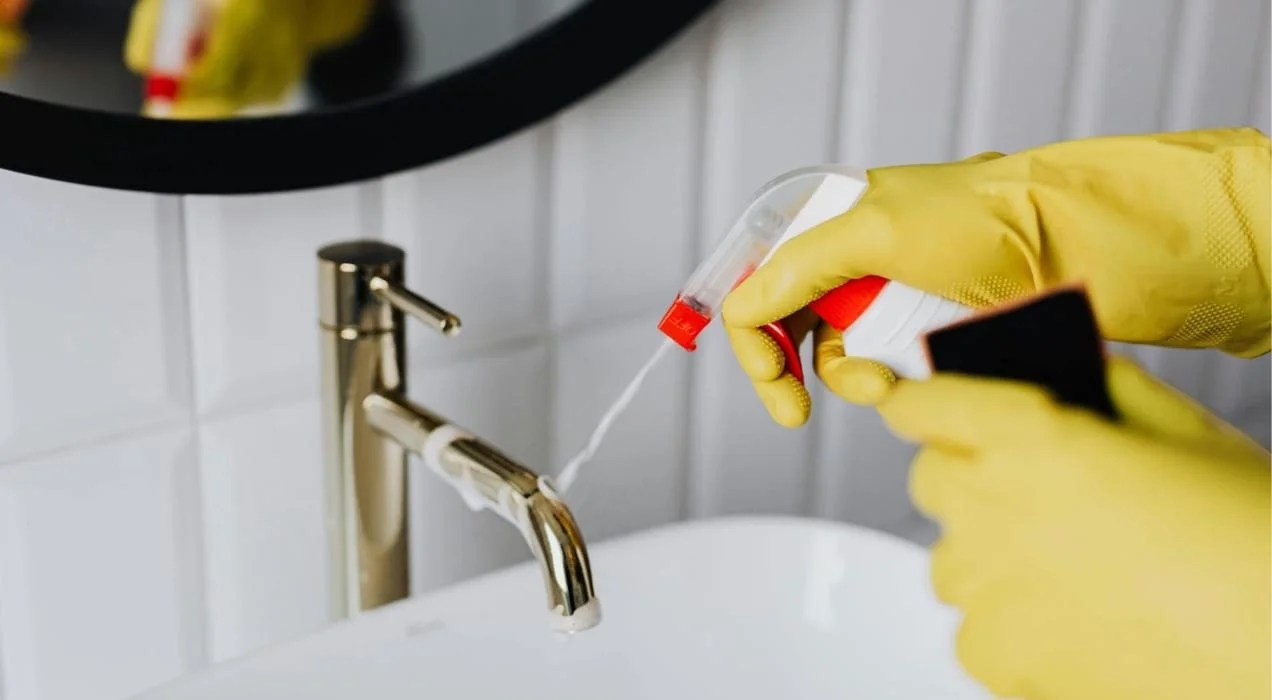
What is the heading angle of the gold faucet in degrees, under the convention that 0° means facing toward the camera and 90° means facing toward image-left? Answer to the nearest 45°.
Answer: approximately 315°
